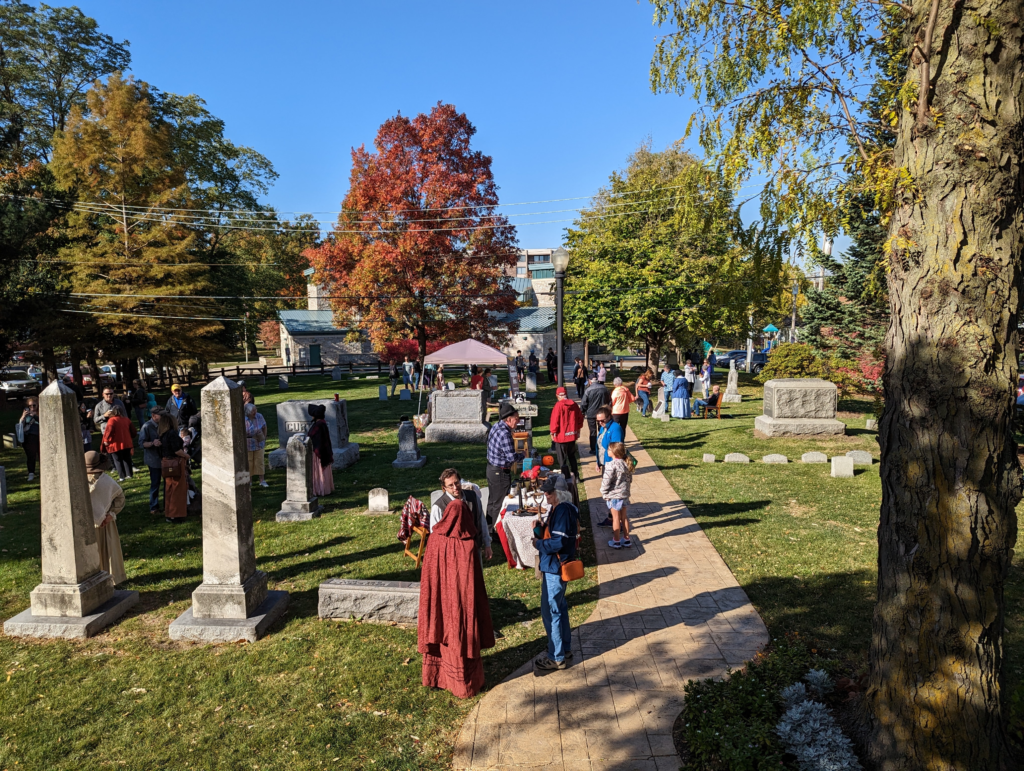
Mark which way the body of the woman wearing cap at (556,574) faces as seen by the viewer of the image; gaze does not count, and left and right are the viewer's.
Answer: facing to the left of the viewer

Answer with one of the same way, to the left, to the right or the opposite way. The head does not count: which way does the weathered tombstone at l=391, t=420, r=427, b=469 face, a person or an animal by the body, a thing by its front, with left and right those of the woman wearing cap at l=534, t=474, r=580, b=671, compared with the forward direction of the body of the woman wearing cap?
to the left

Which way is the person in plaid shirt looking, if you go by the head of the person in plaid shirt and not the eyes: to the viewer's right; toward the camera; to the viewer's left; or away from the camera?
to the viewer's right

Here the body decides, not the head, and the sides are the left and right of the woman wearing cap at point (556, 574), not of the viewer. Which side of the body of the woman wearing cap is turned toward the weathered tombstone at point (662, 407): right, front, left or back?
right

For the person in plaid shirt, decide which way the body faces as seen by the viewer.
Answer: to the viewer's right

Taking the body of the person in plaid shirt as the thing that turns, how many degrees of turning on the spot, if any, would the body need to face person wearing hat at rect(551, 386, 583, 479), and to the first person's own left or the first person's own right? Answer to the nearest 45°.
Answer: approximately 45° to the first person's own left

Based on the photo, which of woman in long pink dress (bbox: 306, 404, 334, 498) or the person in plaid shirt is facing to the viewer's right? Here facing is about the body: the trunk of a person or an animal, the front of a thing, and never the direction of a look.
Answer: the person in plaid shirt

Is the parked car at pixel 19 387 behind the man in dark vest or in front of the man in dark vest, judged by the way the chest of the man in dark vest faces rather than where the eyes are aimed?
behind

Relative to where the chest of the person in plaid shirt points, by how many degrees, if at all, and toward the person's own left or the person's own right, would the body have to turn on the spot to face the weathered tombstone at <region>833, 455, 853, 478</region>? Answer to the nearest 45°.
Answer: approximately 45° to the person's own left

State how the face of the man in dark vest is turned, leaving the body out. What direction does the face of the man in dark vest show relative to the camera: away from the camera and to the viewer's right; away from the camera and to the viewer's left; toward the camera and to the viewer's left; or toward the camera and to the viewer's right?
toward the camera and to the viewer's right

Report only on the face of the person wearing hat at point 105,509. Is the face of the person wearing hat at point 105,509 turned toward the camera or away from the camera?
away from the camera
